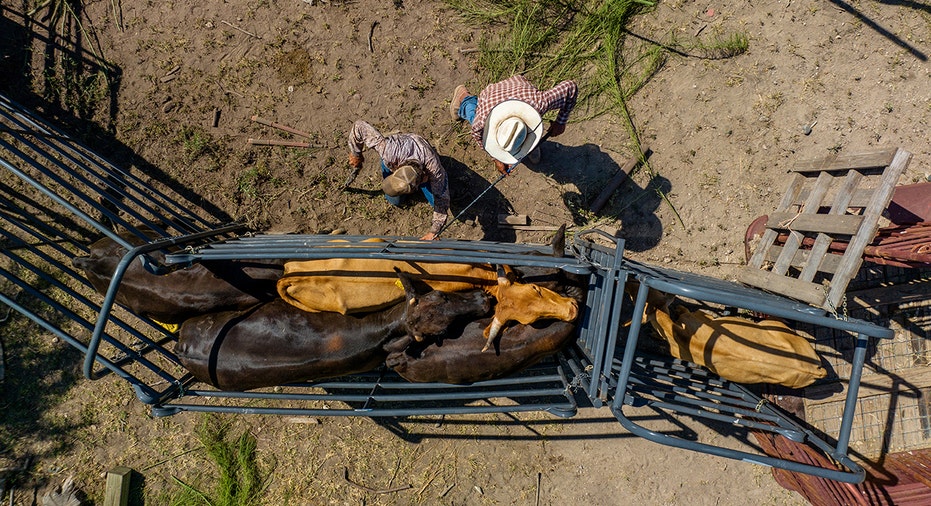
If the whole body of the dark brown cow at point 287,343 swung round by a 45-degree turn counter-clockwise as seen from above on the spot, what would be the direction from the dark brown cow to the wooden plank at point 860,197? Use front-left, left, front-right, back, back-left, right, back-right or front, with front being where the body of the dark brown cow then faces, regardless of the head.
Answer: front-right

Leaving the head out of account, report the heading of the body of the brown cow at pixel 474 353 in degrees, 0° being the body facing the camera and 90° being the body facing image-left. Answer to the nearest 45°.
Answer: approximately 90°

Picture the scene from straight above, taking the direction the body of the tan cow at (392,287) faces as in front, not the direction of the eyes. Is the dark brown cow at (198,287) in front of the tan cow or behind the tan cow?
behind

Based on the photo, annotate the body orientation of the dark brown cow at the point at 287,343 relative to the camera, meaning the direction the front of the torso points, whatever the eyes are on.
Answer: to the viewer's right

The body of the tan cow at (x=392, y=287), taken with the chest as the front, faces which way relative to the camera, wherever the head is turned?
to the viewer's right

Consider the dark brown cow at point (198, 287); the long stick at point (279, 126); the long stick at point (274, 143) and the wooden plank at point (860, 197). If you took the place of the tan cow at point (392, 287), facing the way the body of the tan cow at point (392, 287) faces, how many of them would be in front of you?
1
